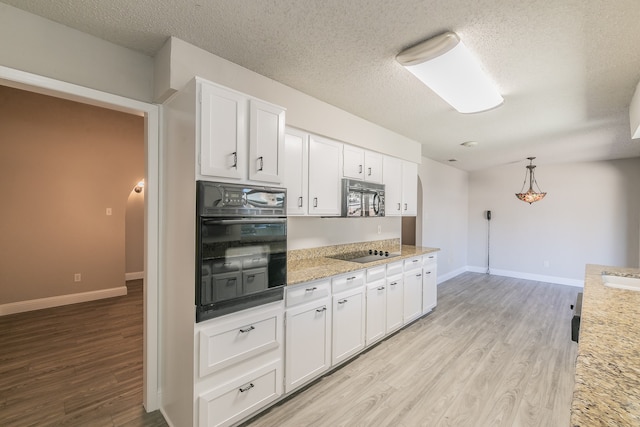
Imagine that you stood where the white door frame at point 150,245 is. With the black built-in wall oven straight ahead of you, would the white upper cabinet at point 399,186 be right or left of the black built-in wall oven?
left

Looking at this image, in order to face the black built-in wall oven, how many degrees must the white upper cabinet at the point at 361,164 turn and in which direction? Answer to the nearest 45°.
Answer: approximately 90° to its right

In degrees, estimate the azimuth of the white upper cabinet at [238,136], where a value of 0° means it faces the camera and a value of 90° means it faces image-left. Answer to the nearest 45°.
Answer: approximately 315°

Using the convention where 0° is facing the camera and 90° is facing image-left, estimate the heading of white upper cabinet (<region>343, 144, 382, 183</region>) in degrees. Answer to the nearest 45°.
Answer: approximately 315°
